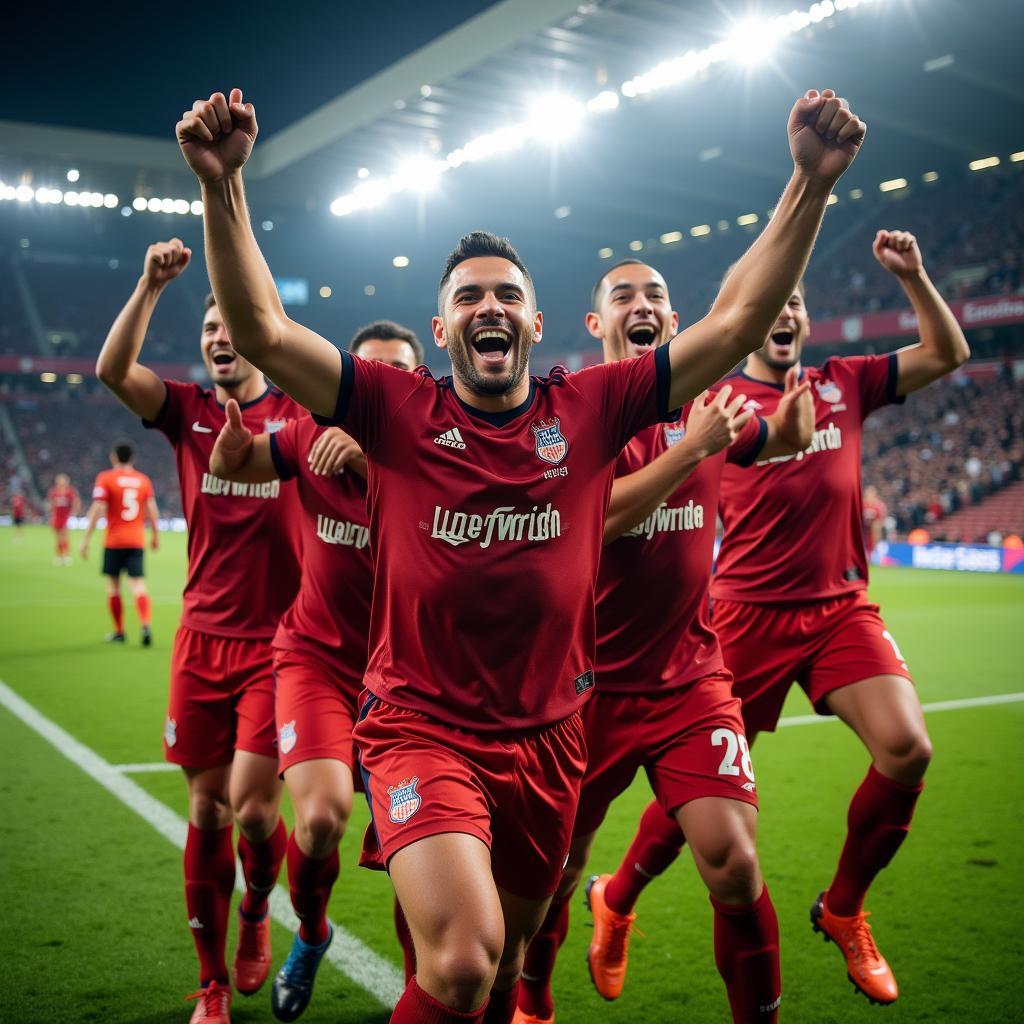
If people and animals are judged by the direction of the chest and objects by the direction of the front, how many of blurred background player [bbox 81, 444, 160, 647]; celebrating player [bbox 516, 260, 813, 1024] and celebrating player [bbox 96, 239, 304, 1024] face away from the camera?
1

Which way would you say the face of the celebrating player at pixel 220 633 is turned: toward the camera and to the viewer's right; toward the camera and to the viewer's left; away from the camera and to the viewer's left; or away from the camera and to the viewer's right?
toward the camera and to the viewer's right

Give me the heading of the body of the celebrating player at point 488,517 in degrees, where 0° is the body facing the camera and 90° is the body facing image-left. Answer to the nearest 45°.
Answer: approximately 0°

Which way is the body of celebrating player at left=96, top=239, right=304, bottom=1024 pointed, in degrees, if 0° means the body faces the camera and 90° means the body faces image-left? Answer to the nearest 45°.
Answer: approximately 0°

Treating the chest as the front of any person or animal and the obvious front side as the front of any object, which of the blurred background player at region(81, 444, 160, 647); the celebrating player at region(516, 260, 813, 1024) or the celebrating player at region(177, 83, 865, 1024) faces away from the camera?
the blurred background player

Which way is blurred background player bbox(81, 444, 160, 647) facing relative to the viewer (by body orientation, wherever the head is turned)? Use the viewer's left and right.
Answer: facing away from the viewer

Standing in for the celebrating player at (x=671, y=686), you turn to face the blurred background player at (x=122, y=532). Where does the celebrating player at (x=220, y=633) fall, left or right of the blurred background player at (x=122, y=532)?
left

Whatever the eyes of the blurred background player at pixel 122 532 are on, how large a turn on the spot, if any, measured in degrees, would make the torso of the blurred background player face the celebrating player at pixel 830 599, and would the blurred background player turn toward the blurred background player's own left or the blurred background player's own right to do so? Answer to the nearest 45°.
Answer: approximately 180°

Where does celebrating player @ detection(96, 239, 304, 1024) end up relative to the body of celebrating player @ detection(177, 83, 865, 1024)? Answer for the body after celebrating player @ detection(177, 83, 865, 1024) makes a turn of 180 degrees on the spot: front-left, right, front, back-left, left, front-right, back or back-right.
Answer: front-left

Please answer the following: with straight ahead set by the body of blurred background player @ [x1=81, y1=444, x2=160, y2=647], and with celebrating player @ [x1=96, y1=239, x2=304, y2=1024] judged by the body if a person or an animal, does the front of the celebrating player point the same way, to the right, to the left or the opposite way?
the opposite way

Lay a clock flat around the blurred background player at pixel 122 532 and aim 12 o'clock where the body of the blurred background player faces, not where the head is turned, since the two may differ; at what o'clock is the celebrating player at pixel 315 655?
The celebrating player is roughly at 6 o'clock from the blurred background player.

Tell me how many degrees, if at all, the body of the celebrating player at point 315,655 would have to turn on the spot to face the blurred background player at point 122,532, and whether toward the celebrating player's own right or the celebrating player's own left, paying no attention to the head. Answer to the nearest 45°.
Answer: approximately 180°

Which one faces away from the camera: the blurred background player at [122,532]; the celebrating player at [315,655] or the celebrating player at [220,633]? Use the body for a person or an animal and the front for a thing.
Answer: the blurred background player
